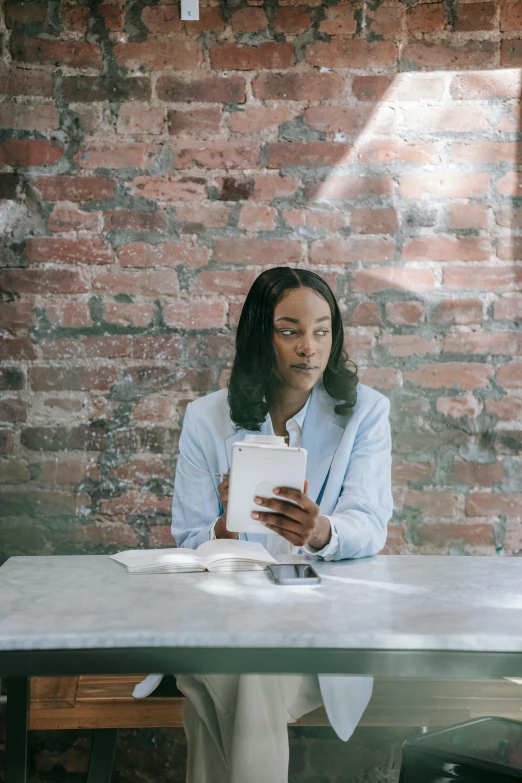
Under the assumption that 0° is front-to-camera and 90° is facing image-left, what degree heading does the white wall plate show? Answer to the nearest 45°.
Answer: approximately 0°

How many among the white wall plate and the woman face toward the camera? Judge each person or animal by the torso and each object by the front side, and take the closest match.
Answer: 2

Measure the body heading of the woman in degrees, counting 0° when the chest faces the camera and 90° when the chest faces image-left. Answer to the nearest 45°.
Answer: approximately 0°
